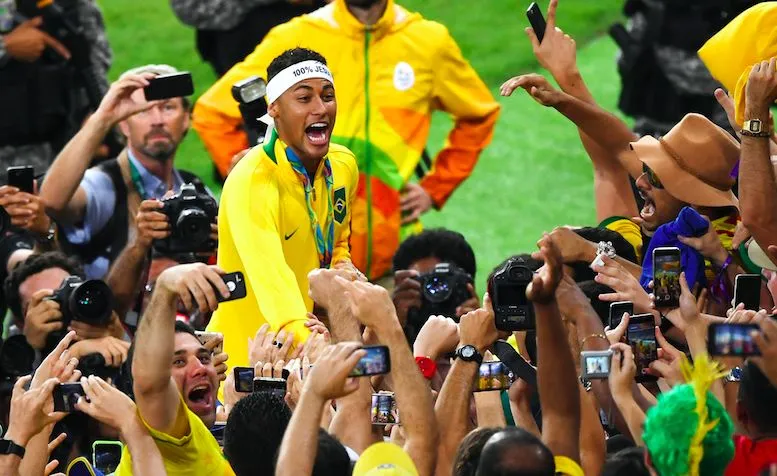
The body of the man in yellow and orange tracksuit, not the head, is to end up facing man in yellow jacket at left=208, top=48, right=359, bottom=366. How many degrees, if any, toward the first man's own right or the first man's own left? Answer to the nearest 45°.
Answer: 0° — they already face them

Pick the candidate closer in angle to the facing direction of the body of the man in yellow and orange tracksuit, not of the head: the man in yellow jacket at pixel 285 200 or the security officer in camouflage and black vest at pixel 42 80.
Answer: the man in yellow jacket

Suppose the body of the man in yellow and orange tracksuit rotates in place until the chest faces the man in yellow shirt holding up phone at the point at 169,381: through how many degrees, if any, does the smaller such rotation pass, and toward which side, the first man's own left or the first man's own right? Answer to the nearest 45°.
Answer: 0° — they already face them

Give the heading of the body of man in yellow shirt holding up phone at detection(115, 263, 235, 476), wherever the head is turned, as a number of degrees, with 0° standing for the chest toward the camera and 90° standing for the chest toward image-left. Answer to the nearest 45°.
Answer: approximately 315°
